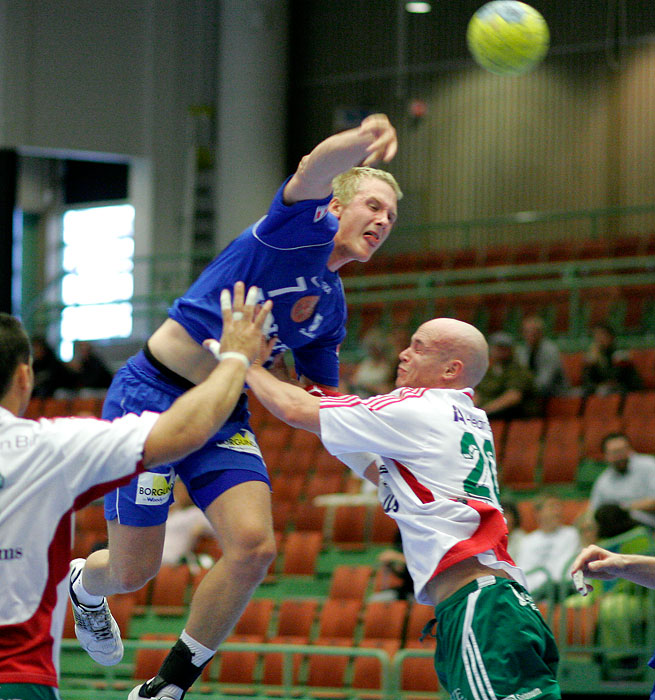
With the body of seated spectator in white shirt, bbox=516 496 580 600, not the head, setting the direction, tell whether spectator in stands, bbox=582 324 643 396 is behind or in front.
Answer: behind

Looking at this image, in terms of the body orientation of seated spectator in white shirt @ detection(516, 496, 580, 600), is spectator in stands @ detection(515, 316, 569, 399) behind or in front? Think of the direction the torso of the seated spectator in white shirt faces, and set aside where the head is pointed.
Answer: behind

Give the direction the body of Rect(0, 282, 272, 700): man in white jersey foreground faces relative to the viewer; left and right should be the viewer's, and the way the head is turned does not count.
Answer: facing away from the viewer and to the right of the viewer

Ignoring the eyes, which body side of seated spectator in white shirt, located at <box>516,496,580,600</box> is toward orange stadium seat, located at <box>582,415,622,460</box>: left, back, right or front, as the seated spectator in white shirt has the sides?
back

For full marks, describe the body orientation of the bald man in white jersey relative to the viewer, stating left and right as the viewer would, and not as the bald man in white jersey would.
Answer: facing away from the viewer and to the left of the viewer

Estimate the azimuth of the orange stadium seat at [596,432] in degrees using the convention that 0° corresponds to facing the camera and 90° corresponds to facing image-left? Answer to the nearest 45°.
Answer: approximately 0°

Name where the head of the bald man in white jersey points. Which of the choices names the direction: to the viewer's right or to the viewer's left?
to the viewer's left

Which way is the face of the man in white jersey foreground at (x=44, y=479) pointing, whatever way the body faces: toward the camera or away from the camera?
away from the camera

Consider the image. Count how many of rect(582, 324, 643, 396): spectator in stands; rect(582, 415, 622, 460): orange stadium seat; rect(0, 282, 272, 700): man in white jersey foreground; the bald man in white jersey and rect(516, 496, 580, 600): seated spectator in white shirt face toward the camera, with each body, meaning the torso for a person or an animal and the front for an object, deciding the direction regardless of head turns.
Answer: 3

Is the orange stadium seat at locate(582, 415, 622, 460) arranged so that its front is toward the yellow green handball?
yes
